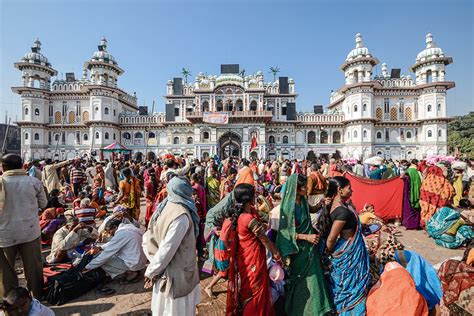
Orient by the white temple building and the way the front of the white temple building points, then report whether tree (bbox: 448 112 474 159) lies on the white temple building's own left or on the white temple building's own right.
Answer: on the white temple building's own left

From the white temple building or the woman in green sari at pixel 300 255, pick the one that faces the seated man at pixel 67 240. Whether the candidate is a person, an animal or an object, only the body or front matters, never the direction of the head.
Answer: the white temple building

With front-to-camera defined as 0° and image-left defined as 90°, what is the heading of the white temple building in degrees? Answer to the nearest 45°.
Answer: approximately 0°

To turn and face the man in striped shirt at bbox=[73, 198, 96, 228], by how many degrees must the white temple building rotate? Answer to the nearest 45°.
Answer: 0° — it already faces them

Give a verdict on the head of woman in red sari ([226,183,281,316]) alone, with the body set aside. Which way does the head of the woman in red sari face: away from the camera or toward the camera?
away from the camera

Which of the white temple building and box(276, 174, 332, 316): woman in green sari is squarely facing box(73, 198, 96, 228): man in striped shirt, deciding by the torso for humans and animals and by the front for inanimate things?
the white temple building
